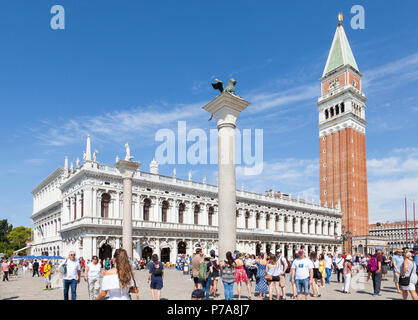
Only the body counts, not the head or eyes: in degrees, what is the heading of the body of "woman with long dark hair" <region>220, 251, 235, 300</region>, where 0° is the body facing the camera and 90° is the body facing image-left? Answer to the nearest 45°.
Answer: approximately 180°

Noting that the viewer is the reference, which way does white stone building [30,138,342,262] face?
facing the viewer and to the right of the viewer

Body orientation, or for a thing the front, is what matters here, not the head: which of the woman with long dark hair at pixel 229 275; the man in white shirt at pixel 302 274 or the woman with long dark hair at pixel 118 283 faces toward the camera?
the man in white shirt

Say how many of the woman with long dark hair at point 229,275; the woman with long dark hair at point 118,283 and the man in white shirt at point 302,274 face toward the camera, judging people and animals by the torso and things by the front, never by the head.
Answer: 1

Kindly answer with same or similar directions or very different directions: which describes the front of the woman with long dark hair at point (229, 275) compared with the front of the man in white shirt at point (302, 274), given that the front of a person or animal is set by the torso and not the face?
very different directions

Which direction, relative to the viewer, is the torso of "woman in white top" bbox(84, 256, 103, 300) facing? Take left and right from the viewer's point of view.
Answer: facing the viewer

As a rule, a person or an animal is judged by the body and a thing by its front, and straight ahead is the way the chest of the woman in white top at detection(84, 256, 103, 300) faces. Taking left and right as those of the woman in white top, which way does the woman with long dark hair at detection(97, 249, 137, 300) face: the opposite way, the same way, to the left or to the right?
the opposite way

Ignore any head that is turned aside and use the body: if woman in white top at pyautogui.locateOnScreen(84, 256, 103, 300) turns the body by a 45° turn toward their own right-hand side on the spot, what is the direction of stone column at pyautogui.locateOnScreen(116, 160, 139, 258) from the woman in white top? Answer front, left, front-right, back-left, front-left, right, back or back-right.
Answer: back-right

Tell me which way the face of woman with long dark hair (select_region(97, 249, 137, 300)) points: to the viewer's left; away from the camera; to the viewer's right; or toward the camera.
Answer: away from the camera

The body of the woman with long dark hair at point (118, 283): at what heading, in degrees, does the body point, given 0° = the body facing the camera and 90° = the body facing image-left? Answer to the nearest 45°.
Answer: approximately 180°

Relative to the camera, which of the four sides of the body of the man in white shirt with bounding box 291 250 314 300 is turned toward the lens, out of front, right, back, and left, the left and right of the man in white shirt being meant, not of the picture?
front

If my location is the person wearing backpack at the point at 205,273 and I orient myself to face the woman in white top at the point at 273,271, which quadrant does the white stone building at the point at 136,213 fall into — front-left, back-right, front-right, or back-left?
back-left
